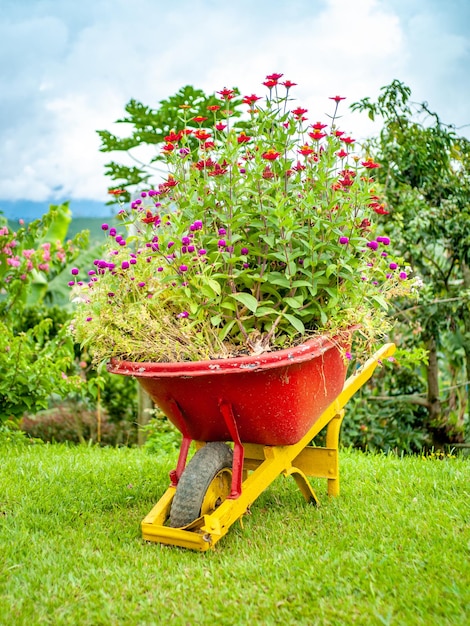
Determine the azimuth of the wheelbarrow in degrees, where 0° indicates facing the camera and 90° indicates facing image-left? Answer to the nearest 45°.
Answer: approximately 45°

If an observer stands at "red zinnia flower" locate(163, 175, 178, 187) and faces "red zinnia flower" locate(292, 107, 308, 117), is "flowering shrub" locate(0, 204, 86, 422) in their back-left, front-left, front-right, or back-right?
back-left

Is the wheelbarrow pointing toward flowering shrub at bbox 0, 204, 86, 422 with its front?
no

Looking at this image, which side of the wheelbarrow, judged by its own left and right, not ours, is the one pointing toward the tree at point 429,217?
back
